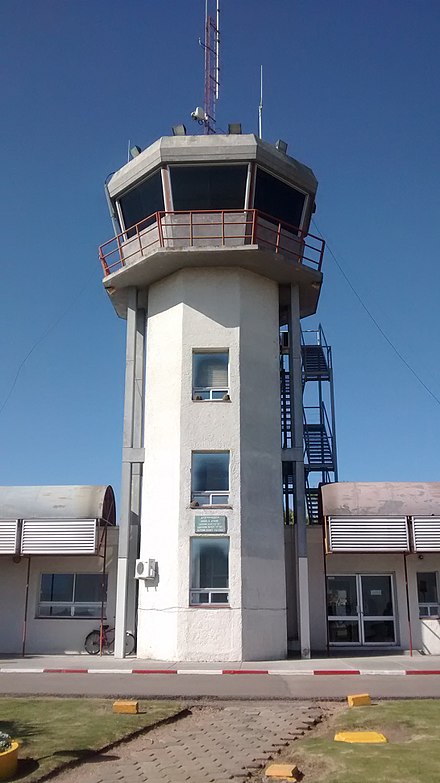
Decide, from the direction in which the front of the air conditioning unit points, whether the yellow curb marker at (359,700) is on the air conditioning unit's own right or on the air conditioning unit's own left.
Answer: on the air conditioning unit's own left

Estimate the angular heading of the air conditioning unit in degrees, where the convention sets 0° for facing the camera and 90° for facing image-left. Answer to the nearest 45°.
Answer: approximately 45°
